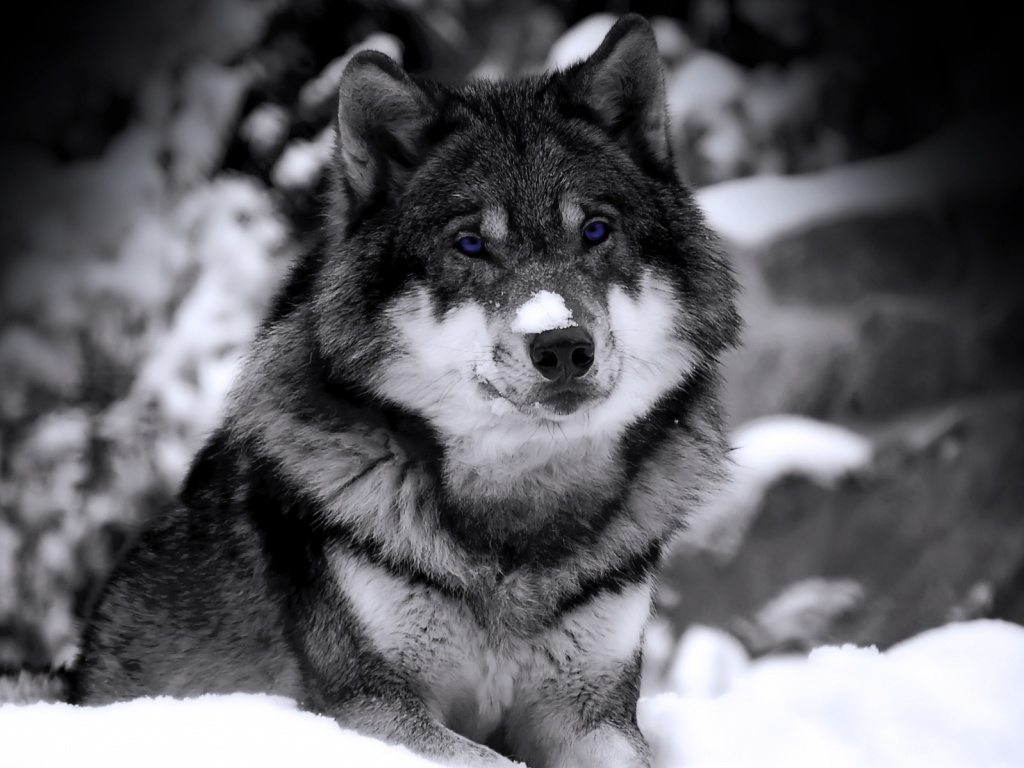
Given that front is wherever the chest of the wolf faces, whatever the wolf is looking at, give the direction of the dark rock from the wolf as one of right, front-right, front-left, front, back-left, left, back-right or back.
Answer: left

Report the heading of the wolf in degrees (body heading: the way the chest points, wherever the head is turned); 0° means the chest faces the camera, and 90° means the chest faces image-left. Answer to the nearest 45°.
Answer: approximately 315°
